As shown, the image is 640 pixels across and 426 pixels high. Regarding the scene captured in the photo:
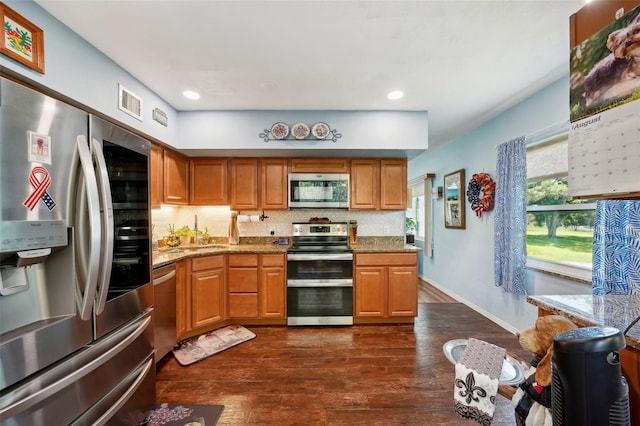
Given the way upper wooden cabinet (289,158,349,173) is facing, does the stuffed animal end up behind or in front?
in front

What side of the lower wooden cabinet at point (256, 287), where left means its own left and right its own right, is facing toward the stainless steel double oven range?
left

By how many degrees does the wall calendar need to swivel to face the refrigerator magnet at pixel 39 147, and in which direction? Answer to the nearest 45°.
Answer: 0° — it already faces it

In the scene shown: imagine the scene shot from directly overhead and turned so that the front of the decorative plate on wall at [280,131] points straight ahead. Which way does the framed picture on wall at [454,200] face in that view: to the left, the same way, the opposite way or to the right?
to the right

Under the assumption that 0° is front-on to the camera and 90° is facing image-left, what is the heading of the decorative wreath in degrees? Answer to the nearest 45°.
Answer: approximately 45°

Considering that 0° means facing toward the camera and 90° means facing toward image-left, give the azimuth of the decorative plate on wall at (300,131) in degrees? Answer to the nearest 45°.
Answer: approximately 0°

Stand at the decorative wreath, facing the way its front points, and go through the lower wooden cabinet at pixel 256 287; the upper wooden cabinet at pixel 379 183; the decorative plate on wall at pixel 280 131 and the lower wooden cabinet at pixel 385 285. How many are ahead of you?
4

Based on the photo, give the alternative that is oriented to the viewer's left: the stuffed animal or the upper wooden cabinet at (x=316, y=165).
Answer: the stuffed animal

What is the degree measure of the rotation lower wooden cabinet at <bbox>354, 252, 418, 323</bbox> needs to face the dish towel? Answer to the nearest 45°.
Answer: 0° — it already faces it

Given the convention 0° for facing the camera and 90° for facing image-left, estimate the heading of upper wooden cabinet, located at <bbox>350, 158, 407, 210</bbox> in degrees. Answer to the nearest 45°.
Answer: approximately 0°

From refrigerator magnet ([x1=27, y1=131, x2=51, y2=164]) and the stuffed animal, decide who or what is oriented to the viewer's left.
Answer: the stuffed animal

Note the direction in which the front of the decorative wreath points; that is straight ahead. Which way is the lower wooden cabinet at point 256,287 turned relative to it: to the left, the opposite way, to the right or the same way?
to the left
